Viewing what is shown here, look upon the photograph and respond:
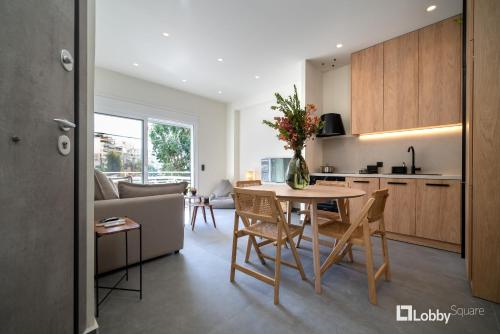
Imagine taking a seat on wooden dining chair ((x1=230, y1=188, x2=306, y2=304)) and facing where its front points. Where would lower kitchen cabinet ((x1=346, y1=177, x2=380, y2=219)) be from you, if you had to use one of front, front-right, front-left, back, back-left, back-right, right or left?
front

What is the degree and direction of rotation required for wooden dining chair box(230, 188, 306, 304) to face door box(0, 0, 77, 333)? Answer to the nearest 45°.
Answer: approximately 180°

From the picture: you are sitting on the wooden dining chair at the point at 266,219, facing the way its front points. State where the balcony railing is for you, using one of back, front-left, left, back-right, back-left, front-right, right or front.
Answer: left

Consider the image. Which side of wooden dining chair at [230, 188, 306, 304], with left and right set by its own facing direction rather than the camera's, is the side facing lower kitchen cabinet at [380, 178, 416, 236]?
front

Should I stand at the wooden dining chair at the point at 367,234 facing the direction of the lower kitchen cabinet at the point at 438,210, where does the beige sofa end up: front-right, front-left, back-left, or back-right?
back-left

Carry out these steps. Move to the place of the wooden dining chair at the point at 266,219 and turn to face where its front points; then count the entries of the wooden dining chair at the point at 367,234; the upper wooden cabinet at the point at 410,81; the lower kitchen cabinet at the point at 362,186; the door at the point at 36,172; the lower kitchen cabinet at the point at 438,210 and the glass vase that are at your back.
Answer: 1

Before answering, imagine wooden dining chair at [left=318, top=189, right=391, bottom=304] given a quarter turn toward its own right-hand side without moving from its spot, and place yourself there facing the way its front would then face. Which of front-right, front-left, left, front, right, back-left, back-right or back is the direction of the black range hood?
front-left

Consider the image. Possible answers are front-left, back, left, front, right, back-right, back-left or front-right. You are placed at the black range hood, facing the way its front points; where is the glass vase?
front-left

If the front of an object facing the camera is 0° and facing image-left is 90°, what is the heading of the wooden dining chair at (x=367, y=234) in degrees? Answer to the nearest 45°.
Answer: approximately 135°

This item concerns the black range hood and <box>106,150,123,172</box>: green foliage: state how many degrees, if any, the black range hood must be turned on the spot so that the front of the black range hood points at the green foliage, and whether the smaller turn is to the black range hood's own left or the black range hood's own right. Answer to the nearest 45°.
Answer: approximately 45° to the black range hood's own right

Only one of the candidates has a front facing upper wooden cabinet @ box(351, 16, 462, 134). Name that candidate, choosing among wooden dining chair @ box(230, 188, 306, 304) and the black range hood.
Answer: the wooden dining chair

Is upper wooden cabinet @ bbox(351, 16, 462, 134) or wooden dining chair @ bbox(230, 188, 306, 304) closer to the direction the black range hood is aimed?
the wooden dining chair

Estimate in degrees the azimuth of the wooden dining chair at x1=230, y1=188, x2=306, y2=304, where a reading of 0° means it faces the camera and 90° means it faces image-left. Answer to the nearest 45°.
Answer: approximately 225°

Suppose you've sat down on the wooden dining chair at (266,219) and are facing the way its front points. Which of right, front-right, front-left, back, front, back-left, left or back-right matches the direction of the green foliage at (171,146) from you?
left

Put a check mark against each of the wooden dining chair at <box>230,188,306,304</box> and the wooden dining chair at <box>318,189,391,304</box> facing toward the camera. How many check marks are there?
0

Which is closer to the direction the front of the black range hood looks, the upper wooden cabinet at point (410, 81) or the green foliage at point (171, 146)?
the green foliage

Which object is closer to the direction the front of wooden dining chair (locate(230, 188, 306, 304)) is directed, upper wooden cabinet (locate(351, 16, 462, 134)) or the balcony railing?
the upper wooden cabinet

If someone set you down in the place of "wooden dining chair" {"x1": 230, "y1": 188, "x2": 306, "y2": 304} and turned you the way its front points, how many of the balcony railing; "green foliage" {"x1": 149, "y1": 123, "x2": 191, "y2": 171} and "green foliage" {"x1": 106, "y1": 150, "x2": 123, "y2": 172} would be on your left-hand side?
3

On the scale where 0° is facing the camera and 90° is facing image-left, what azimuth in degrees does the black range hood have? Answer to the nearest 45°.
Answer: approximately 45°
